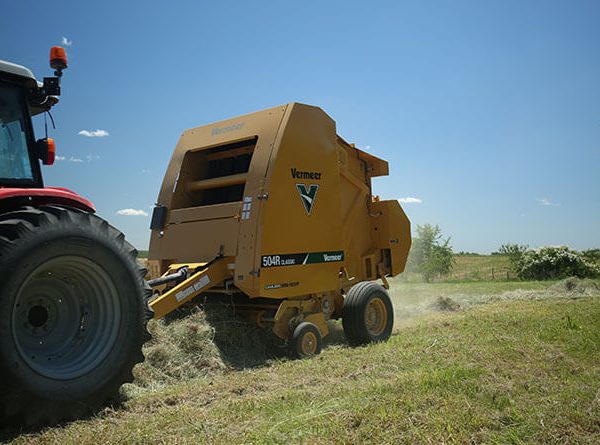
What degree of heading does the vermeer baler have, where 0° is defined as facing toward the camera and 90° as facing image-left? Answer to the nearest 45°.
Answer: approximately 45°

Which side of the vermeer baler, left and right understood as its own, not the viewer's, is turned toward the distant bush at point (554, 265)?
back

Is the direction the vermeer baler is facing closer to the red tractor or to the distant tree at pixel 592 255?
the red tractor

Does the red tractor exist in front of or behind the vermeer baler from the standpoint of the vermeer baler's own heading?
in front

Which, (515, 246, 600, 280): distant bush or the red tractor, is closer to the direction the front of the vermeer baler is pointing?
the red tractor

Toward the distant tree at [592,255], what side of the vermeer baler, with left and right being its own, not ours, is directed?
back

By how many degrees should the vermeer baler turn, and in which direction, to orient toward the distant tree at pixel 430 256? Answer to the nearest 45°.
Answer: approximately 135° to its right
